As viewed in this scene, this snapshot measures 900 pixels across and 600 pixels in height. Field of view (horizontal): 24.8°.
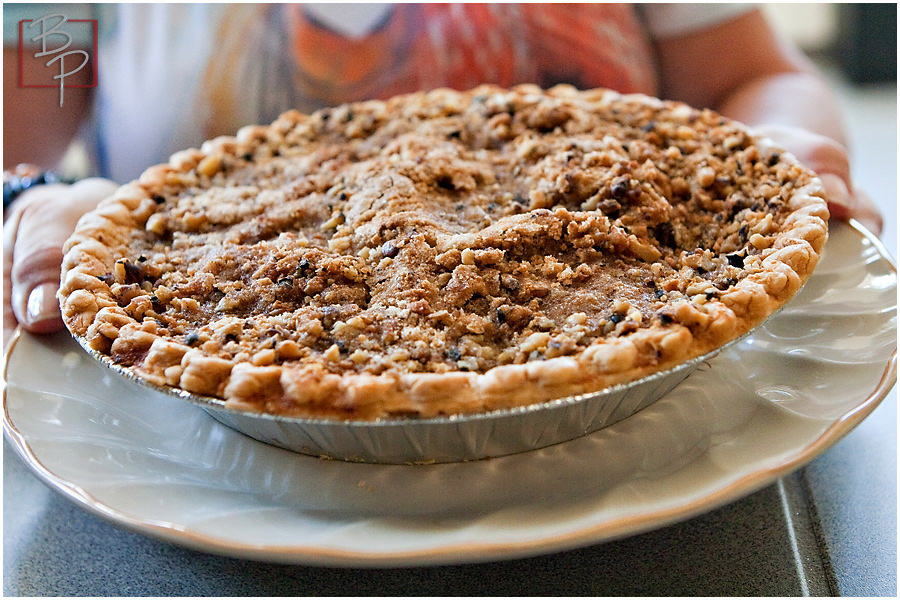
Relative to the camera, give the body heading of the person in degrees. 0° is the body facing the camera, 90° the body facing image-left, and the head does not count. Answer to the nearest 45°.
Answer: approximately 0°
